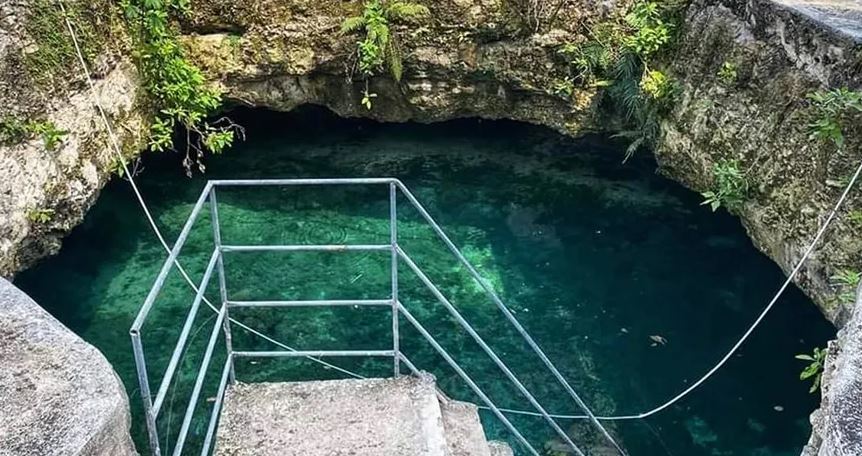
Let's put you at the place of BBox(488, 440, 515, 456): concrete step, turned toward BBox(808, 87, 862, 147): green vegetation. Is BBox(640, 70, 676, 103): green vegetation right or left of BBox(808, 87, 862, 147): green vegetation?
left

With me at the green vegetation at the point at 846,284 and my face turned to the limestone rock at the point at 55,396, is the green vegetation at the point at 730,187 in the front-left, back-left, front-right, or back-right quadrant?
back-right
